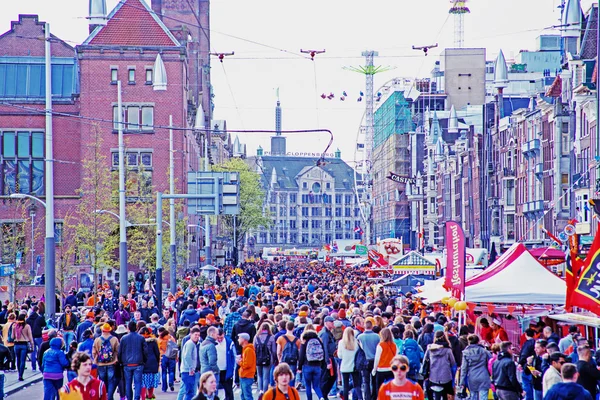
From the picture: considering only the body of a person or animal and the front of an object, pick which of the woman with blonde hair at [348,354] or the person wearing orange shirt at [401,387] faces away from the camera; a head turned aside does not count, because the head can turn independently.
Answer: the woman with blonde hair

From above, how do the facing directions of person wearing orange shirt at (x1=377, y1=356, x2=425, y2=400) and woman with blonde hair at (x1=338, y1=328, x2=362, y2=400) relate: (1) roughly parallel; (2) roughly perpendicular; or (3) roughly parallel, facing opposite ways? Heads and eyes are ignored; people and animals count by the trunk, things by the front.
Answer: roughly parallel, facing opposite ways

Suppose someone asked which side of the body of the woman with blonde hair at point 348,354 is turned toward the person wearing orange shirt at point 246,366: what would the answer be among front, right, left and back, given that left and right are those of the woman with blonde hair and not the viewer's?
left

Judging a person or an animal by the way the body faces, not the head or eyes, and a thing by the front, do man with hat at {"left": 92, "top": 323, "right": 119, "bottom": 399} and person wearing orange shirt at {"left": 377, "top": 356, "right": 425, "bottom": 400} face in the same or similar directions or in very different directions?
very different directions

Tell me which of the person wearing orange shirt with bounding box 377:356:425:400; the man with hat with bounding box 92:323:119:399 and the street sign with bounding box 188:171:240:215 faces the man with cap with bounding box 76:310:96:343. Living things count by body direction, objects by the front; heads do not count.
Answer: the man with hat with bounding box 92:323:119:399

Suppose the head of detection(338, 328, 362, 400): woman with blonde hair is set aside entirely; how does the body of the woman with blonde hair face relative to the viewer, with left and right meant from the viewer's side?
facing away from the viewer

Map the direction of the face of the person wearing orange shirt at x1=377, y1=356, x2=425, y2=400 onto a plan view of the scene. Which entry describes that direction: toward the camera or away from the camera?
toward the camera

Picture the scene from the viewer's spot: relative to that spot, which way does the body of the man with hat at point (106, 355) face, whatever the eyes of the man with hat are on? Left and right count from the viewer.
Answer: facing away from the viewer

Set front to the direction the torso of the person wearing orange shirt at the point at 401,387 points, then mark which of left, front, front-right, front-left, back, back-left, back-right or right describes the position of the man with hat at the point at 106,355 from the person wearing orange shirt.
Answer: back-right

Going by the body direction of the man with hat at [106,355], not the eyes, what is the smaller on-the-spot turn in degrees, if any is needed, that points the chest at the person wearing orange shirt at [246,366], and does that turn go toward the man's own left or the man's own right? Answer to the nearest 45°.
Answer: approximately 90° to the man's own right

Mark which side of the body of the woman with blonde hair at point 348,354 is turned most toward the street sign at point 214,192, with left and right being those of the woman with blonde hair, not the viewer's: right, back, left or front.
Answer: front

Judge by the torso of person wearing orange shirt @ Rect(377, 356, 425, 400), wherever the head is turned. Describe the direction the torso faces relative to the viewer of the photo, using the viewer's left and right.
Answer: facing the viewer
